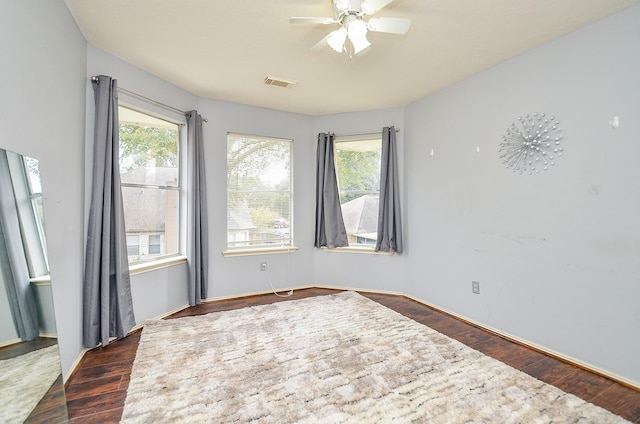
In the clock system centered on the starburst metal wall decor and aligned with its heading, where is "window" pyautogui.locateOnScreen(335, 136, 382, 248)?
The window is roughly at 2 o'clock from the starburst metal wall decor.

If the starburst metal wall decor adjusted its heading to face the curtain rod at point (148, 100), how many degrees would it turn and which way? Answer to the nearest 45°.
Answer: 0° — it already faces it

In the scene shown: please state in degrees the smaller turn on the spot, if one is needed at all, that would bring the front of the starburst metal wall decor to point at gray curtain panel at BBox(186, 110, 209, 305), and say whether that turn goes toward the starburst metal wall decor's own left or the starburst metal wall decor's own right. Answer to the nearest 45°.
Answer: approximately 45° to the starburst metal wall decor's own right

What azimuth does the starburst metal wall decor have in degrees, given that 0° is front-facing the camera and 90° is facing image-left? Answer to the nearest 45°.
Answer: approximately 45°

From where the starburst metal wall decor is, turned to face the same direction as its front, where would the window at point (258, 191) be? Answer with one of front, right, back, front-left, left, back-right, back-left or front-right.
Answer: front-right

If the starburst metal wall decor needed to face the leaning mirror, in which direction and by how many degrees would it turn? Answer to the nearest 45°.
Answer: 0° — it already faces it

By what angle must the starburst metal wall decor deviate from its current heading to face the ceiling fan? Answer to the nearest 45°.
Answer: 0° — it already faces it

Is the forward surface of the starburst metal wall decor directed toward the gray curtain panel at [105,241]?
yes
